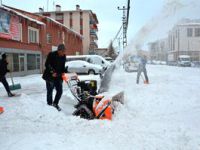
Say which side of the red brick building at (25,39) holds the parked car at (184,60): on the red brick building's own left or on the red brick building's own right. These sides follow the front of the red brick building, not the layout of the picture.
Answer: on the red brick building's own left

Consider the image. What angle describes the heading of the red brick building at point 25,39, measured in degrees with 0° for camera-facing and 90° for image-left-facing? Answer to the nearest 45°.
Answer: approximately 315°

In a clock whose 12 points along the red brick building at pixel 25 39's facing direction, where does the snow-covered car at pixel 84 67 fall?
The snow-covered car is roughly at 11 o'clock from the red brick building.

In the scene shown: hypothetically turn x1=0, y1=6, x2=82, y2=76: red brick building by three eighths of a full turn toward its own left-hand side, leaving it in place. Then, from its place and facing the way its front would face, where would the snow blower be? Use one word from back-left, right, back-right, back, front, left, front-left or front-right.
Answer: back

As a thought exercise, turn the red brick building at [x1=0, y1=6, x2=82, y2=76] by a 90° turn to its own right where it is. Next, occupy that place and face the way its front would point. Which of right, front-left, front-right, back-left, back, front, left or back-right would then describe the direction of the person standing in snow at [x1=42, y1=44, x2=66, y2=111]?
front-left

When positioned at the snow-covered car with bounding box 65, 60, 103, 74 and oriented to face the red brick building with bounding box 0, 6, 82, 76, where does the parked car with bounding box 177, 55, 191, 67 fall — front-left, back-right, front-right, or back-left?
back-right

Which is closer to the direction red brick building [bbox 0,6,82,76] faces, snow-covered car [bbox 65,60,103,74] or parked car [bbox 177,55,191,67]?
the snow-covered car
